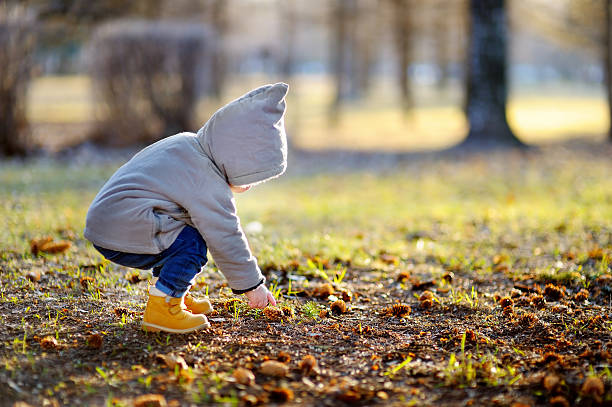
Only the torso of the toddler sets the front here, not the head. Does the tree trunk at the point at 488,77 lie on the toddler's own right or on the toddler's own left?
on the toddler's own left

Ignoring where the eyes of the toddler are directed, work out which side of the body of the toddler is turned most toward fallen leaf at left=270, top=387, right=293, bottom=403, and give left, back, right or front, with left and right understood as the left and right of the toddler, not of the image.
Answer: right

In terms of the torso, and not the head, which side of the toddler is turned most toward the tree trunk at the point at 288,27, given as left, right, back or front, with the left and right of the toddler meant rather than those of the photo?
left

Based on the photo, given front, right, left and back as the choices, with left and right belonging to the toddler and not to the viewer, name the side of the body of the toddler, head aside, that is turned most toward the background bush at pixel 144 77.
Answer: left

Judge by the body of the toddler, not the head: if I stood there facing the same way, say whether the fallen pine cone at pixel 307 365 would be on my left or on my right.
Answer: on my right

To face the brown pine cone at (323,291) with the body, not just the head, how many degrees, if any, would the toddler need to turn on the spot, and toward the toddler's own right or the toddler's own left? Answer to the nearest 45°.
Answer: approximately 45° to the toddler's own left

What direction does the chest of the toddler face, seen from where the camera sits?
to the viewer's right

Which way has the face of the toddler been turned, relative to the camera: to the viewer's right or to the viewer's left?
to the viewer's right

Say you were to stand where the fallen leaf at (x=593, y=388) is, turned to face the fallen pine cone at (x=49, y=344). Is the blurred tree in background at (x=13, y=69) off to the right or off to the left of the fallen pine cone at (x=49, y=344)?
right

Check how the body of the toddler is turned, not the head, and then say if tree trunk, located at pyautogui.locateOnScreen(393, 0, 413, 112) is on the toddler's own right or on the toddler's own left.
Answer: on the toddler's own left
